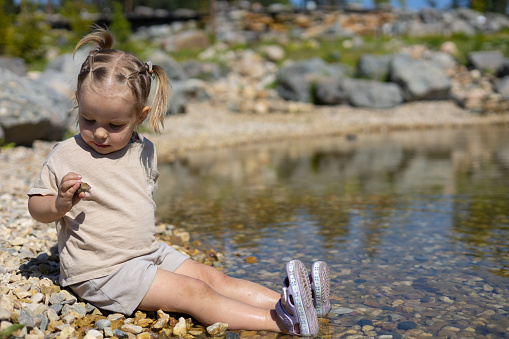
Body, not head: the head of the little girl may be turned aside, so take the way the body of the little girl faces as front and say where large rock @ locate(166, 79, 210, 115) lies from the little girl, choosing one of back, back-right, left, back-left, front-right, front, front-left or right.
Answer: back-left

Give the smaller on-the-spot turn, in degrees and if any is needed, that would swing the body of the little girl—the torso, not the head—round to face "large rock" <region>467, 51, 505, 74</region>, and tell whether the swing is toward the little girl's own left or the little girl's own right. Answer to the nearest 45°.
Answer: approximately 90° to the little girl's own left

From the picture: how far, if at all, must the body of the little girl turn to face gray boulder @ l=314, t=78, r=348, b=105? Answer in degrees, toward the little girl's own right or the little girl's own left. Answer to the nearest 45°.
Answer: approximately 135° to the little girl's own left

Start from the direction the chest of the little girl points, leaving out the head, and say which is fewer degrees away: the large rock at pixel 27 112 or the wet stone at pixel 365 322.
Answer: the wet stone

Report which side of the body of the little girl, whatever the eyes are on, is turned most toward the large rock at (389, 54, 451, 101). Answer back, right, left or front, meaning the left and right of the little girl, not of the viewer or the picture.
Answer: left

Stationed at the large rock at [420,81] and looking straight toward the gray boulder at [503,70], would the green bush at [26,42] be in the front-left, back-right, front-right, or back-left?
back-left

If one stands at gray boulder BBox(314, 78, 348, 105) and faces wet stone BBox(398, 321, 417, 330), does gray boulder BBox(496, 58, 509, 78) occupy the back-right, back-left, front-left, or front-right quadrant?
back-left

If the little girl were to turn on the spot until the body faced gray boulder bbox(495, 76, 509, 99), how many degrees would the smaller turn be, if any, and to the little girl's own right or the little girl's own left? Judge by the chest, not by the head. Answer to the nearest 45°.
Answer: approximately 90° to the little girl's own left
